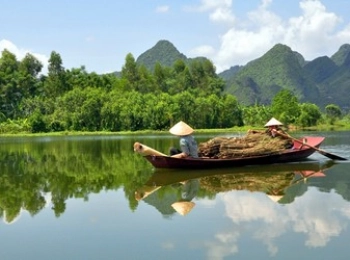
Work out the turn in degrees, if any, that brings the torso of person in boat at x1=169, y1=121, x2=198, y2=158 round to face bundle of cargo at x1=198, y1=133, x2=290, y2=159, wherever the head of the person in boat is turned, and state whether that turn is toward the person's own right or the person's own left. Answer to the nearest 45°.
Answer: approximately 135° to the person's own right

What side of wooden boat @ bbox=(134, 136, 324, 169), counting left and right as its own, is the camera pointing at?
left

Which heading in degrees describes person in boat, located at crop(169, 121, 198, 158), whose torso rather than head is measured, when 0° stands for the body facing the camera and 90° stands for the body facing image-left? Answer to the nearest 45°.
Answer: approximately 90°
